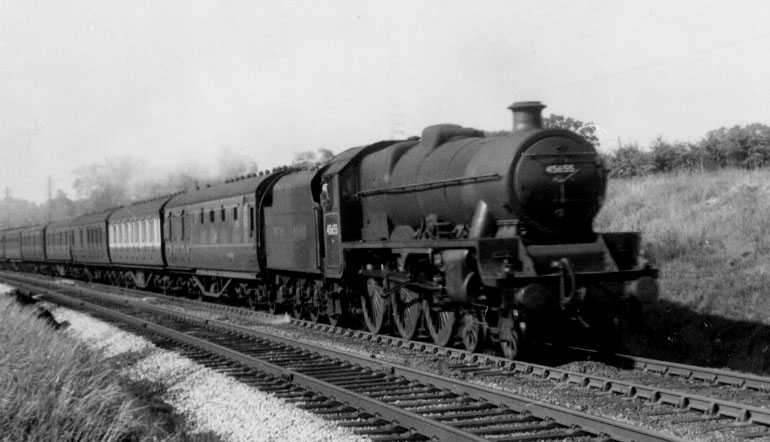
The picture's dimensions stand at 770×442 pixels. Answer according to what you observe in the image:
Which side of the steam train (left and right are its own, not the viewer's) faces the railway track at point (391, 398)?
right

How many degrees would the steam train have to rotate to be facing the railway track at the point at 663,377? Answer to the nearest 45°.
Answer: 0° — it already faces it

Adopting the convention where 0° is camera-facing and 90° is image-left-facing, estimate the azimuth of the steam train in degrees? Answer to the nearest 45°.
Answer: approximately 315°
